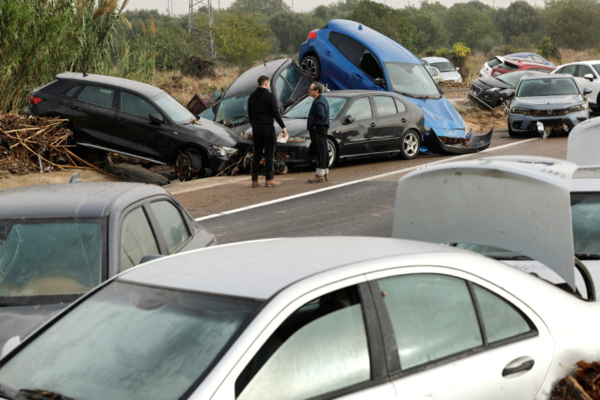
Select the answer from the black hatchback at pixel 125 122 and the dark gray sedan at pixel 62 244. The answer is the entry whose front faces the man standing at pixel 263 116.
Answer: the black hatchback

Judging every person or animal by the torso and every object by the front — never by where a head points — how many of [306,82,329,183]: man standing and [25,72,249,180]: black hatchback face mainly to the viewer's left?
1

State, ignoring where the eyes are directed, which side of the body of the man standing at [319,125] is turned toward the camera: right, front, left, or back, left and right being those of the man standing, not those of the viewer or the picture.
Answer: left

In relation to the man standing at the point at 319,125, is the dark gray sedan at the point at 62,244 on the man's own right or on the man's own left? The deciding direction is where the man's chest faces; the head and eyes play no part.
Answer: on the man's own left

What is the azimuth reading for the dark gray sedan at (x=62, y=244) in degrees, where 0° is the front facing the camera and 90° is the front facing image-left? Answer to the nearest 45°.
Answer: approximately 45°

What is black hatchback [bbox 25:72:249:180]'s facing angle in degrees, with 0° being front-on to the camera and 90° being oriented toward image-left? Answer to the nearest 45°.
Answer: approximately 315°

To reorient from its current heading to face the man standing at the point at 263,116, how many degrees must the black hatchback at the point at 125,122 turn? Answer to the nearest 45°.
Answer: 0° — it already faces them

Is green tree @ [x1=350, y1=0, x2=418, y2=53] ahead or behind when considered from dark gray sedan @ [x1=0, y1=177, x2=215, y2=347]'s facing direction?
behind

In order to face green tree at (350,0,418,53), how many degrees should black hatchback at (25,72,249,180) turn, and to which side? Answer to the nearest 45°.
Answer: approximately 90° to its left

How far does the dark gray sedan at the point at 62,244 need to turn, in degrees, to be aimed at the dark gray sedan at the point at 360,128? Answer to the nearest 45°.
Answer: approximately 180°

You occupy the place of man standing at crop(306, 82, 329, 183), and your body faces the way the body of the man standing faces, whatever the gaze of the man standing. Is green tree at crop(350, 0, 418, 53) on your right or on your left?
on your right

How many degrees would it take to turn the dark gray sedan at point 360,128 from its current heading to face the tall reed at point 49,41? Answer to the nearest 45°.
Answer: approximately 45° to its right

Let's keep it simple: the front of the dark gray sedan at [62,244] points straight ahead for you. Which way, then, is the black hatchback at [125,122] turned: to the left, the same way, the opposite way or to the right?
to the left
